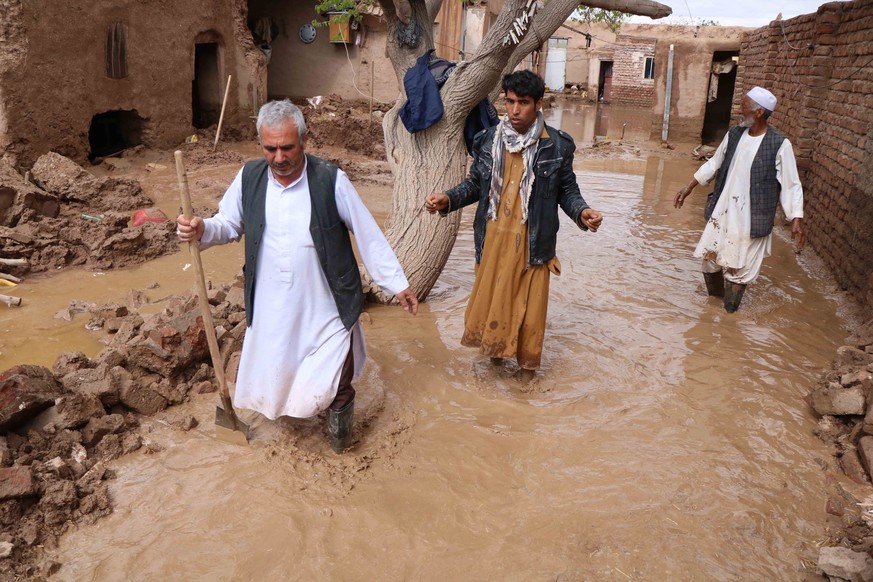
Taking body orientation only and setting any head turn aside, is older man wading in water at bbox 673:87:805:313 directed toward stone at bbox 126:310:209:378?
yes

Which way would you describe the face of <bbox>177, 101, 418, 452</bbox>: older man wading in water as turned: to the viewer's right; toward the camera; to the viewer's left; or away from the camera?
toward the camera

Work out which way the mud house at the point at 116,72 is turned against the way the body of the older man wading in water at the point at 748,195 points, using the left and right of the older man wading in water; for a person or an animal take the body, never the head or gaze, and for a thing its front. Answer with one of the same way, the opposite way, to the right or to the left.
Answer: to the left

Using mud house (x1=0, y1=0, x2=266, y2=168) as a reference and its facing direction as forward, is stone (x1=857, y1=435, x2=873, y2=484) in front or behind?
in front

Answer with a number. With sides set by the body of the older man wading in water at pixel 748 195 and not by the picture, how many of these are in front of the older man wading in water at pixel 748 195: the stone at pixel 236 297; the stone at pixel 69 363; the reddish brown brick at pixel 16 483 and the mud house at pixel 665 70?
3

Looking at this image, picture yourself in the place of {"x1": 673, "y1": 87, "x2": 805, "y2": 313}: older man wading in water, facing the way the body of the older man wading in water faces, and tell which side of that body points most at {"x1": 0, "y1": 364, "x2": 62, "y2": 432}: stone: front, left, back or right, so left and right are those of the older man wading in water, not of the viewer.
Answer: front

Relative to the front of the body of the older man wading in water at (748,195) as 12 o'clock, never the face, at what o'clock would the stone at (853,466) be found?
The stone is roughly at 10 o'clock from the older man wading in water.

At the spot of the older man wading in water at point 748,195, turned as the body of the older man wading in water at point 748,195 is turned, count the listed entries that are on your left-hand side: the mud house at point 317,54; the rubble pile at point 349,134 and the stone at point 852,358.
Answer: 1

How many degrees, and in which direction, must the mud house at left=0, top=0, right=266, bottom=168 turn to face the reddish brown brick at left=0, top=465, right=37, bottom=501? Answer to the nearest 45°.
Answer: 0° — it already faces it

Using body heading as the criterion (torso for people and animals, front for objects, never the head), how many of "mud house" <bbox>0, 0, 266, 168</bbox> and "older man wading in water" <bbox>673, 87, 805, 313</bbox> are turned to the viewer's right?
0

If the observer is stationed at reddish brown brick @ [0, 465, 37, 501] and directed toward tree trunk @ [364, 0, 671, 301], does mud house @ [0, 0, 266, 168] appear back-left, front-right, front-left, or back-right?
front-left

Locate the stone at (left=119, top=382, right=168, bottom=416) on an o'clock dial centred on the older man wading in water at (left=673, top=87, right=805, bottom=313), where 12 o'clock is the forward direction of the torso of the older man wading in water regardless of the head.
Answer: The stone is roughly at 12 o'clock from the older man wading in water.

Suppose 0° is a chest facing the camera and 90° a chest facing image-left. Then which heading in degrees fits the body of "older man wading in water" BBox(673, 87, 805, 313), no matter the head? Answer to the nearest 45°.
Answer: approximately 45°

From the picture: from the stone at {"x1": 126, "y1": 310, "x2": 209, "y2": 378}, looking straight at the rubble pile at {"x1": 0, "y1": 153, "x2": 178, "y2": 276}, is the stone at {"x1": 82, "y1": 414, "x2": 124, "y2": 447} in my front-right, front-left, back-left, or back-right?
back-left

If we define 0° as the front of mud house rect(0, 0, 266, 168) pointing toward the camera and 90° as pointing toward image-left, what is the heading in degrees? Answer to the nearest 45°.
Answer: approximately 0°

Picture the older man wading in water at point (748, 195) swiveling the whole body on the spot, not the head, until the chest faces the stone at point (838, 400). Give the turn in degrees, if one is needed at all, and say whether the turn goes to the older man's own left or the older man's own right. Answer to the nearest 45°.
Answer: approximately 45° to the older man's own left

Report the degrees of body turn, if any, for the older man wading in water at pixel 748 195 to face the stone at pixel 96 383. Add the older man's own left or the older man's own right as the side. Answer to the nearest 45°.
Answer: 0° — they already face it

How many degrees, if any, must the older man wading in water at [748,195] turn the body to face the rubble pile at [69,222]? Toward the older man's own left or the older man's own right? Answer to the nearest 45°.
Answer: approximately 45° to the older man's own right
